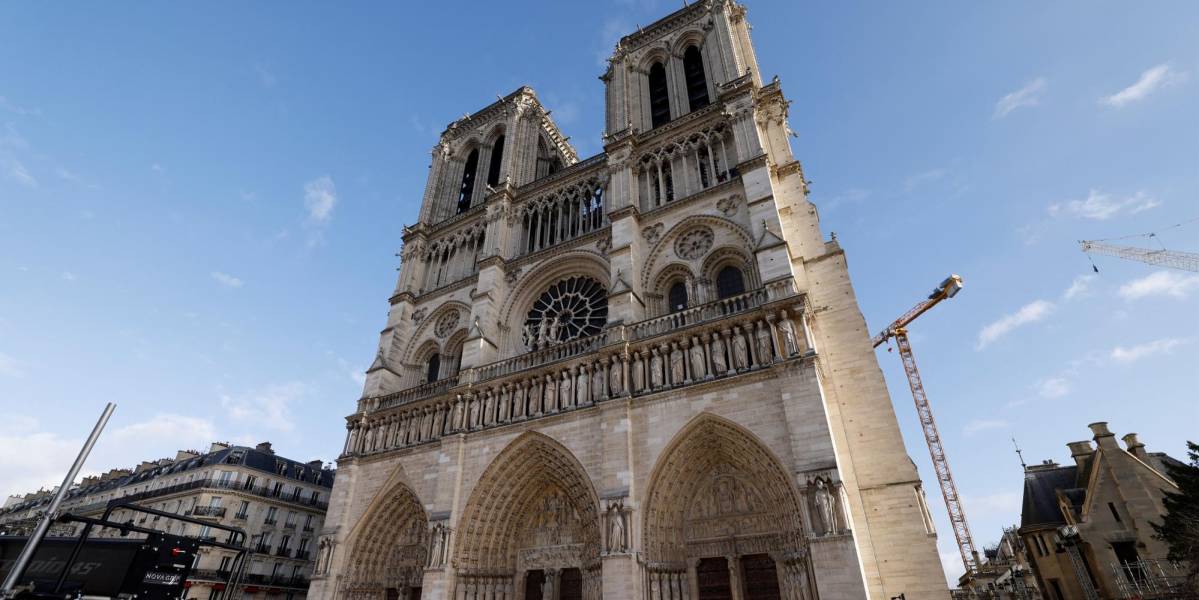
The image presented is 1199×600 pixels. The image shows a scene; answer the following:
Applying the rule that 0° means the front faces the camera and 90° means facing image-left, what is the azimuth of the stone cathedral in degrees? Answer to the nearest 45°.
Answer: approximately 45°

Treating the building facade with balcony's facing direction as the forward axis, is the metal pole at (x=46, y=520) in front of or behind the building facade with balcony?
in front

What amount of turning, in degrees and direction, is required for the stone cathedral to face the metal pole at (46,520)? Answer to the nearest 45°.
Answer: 0° — it already faces it

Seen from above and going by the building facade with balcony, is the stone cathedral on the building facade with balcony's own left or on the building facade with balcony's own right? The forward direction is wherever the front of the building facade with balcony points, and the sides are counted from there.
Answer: on the building facade with balcony's own left
